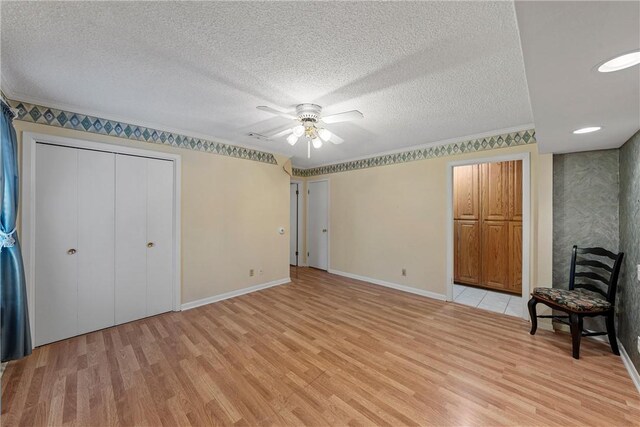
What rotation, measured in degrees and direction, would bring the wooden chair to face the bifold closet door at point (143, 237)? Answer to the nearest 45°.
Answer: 0° — it already faces it

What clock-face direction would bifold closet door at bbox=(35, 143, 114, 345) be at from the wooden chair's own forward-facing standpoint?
The bifold closet door is roughly at 12 o'clock from the wooden chair.

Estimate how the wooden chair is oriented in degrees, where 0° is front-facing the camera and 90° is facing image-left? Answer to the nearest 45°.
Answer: approximately 45°

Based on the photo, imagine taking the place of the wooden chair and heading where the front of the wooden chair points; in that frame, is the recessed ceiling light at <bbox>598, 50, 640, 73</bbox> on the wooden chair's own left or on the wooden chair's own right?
on the wooden chair's own left

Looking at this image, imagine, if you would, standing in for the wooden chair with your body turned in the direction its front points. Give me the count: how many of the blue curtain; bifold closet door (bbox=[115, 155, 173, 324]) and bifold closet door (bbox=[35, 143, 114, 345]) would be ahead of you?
3

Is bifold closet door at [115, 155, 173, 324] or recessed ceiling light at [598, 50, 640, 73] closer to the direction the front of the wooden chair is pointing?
the bifold closet door

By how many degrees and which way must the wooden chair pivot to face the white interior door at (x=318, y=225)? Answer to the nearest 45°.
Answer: approximately 45° to its right

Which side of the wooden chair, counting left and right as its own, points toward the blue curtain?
front
